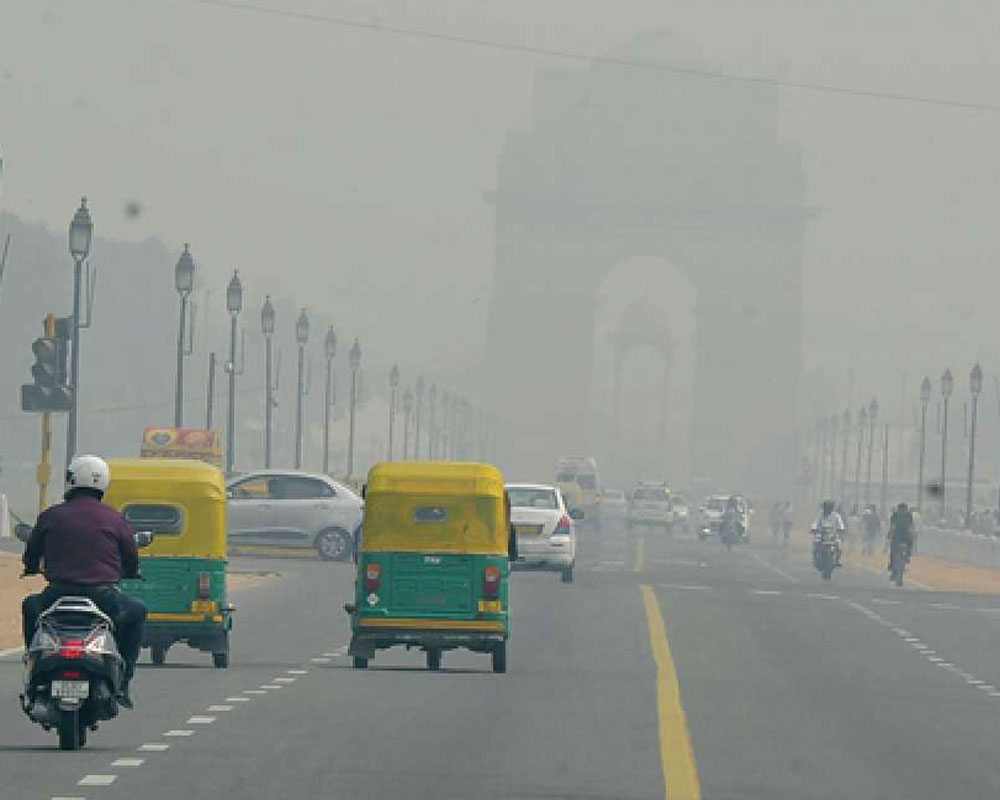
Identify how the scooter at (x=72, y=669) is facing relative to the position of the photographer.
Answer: facing away from the viewer

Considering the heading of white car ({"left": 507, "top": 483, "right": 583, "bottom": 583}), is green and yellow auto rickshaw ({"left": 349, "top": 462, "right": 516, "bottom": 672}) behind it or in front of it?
behind

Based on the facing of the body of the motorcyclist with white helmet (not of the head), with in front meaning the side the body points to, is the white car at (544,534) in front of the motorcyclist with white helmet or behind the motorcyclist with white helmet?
in front

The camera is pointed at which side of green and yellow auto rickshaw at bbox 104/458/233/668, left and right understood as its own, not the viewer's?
back

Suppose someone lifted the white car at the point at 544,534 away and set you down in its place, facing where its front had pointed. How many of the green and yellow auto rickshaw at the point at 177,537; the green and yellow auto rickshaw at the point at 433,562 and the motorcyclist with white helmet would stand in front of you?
0

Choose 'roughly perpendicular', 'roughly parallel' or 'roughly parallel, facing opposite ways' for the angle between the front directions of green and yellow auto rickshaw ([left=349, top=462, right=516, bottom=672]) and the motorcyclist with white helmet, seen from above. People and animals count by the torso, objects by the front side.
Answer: roughly parallel

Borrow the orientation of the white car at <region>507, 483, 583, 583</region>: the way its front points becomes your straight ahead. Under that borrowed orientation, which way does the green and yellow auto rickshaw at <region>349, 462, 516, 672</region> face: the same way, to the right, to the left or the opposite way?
the same way

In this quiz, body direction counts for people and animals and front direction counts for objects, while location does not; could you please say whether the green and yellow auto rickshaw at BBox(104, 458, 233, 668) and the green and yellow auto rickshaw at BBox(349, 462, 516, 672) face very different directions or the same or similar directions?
same or similar directions

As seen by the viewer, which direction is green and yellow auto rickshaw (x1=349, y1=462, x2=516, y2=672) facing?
away from the camera

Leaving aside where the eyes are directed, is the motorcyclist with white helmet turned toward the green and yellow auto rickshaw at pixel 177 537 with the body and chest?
yes

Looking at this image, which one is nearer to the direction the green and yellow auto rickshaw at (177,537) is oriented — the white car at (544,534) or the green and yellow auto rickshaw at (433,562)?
the white car

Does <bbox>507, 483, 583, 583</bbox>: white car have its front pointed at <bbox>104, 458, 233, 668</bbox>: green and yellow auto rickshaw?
no

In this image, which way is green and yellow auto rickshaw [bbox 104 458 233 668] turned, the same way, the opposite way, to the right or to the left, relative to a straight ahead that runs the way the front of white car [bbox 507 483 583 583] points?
the same way

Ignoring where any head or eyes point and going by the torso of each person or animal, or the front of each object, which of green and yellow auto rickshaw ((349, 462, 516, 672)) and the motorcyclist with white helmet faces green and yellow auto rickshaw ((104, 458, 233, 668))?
the motorcyclist with white helmet

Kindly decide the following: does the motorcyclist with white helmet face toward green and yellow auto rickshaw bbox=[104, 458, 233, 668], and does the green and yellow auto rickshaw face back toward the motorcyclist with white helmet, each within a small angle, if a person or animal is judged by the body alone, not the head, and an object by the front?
no

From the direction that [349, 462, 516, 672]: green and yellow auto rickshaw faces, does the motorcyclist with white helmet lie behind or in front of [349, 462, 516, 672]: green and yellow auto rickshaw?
behind

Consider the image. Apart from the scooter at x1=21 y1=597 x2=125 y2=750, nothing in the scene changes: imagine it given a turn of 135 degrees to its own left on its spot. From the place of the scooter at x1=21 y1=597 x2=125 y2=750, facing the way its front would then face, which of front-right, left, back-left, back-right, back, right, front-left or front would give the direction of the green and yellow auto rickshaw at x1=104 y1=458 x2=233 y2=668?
back-right

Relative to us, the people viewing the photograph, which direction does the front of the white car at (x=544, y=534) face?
facing away from the viewer

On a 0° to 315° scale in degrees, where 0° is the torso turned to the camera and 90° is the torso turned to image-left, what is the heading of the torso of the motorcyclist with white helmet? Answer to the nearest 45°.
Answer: approximately 180°

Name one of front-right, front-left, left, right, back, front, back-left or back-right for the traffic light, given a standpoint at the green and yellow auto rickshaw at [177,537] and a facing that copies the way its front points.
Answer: front
